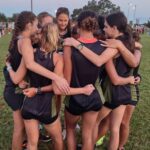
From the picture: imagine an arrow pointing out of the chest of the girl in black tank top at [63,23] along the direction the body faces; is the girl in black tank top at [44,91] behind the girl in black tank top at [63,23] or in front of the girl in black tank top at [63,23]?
in front

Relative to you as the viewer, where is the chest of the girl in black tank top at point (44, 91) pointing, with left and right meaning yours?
facing away from the viewer and to the right of the viewer

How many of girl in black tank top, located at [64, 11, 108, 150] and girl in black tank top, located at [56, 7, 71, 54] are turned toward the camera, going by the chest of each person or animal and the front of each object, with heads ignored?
1

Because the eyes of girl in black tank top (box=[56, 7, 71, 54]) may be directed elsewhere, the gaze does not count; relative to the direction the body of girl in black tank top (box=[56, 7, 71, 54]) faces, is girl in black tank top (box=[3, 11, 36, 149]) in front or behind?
in front

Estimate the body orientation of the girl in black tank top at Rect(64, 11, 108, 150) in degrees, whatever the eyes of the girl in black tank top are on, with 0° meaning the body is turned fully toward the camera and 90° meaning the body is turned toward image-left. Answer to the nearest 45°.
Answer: approximately 180°

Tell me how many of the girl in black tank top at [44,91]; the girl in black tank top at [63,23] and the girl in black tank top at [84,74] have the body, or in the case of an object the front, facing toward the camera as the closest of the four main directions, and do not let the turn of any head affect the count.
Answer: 1

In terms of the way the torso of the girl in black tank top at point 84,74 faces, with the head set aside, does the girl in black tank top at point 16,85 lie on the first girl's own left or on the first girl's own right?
on the first girl's own left

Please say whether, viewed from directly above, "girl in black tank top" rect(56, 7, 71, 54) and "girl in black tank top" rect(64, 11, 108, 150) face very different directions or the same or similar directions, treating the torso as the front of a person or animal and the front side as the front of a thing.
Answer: very different directions

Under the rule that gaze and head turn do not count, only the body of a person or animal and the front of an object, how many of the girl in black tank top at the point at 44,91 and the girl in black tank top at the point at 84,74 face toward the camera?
0

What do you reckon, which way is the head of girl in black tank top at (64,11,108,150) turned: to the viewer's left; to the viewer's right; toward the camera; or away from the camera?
away from the camera
